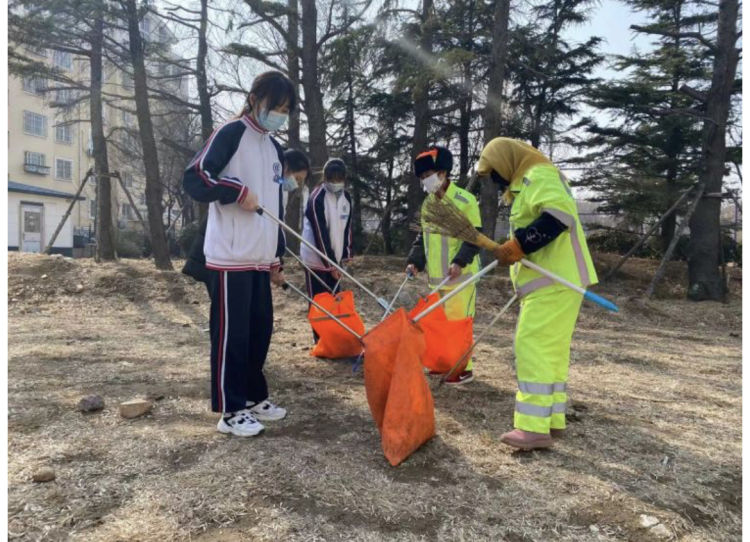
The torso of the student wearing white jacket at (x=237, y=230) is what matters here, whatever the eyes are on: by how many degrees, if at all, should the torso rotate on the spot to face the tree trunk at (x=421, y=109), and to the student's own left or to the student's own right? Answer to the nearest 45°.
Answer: approximately 90° to the student's own left

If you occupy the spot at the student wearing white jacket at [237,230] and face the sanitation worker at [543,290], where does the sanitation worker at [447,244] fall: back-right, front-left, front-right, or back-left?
front-left

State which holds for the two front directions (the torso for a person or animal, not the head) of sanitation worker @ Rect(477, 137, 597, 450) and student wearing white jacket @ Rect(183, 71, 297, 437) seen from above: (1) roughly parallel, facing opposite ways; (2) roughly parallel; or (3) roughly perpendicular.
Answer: roughly parallel, facing opposite ways

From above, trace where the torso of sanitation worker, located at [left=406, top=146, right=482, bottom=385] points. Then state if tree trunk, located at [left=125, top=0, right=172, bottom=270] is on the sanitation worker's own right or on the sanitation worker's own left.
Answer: on the sanitation worker's own right

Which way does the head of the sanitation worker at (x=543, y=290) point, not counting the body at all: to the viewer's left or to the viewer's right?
to the viewer's left

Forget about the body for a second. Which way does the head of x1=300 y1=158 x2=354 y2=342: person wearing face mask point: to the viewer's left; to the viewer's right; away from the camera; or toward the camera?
toward the camera

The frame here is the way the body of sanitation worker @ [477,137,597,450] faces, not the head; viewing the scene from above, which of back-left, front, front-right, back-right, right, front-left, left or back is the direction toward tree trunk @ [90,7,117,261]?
front-right

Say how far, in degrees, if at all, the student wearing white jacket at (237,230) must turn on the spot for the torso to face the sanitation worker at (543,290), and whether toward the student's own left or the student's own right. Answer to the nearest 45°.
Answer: approximately 45° to the student's own left

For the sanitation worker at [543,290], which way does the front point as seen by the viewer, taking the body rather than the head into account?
to the viewer's left

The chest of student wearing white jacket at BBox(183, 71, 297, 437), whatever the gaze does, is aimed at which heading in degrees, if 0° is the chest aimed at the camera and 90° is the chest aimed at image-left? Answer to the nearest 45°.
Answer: approximately 315°

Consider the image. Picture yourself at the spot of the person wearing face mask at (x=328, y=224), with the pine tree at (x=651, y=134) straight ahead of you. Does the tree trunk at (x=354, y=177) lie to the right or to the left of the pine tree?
left

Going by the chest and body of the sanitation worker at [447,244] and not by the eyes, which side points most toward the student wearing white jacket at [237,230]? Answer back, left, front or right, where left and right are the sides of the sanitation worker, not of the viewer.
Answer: front

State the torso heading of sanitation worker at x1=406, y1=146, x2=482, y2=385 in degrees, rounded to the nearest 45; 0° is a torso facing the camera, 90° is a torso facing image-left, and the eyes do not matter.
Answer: approximately 45°

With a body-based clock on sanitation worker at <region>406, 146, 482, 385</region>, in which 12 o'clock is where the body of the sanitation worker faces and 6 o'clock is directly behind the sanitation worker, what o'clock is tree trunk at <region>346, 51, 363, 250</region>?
The tree trunk is roughly at 4 o'clock from the sanitation worker.

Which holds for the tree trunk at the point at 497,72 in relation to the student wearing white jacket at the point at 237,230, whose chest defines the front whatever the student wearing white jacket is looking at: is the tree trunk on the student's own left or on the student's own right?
on the student's own left

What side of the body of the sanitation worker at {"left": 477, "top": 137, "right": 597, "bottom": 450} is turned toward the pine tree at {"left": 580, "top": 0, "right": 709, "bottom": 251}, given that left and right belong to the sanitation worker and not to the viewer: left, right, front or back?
right
